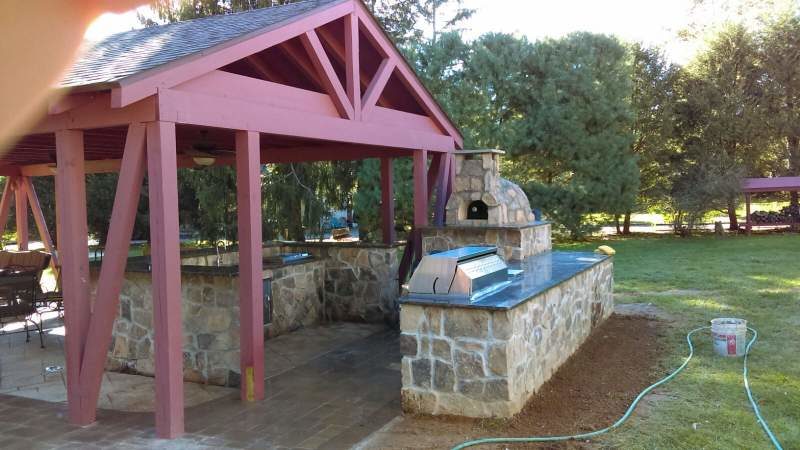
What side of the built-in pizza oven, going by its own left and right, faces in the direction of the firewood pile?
back

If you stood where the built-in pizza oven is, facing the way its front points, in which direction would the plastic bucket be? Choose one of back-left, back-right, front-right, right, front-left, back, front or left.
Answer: left

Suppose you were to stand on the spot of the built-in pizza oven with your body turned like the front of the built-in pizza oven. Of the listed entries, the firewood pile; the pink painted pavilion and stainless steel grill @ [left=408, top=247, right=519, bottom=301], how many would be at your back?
1

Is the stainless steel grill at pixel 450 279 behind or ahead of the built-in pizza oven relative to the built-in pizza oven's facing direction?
ahead

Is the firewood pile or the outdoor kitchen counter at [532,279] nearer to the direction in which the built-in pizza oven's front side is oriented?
the outdoor kitchen counter

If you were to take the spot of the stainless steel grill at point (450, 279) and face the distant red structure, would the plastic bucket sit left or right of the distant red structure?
right

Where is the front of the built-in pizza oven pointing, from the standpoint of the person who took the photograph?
facing the viewer and to the left of the viewer

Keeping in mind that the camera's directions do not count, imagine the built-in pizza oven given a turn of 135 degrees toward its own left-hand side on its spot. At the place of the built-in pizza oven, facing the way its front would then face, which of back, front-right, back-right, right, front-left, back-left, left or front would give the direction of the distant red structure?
front-left
